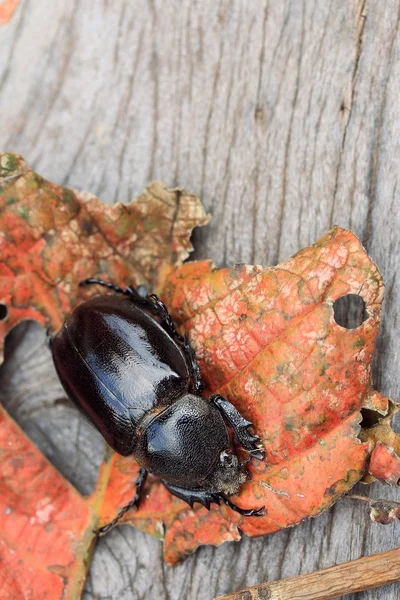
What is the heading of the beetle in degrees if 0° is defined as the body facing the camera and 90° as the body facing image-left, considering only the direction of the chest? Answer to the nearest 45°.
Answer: approximately 315°

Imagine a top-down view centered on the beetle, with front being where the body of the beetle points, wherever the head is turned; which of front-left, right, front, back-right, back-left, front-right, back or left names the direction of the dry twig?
front
